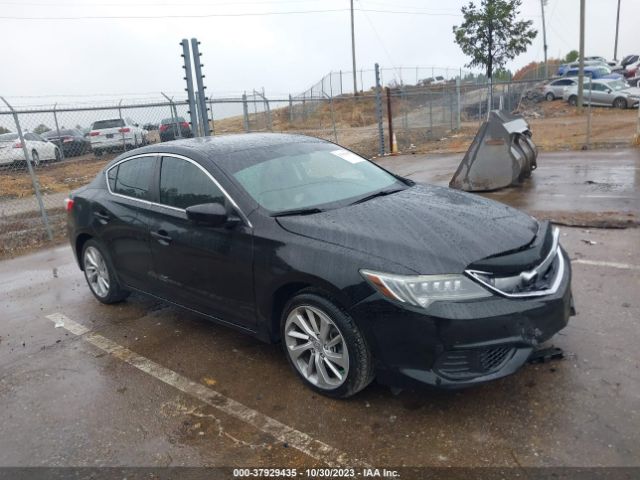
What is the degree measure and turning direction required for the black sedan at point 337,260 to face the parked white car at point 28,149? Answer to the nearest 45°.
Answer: approximately 180°

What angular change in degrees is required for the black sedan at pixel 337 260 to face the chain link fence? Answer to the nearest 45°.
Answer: approximately 180°

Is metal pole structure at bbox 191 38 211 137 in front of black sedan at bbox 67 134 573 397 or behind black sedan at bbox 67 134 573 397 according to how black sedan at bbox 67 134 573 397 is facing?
behind

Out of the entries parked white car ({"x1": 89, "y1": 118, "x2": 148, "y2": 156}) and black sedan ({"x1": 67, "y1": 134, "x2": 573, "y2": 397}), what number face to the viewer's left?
0

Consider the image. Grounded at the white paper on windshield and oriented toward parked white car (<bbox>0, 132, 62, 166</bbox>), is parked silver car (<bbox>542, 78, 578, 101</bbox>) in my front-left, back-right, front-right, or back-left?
front-right

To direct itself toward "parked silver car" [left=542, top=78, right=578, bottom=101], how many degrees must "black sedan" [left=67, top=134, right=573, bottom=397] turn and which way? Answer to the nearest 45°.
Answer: approximately 90° to its left
